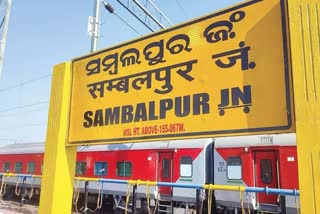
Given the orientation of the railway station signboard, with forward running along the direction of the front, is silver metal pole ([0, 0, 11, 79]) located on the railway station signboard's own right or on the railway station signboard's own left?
on the railway station signboard's own right

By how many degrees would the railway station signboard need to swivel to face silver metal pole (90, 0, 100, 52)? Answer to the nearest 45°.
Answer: approximately 135° to its right

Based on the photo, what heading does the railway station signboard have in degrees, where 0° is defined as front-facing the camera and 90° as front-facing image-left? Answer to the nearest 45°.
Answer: approximately 45°
